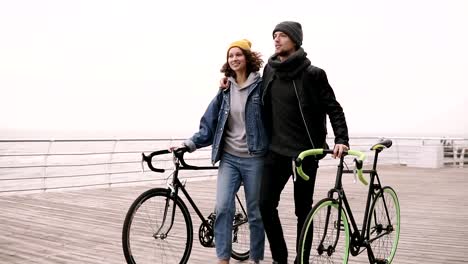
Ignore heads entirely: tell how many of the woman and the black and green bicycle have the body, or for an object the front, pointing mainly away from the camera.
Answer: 0

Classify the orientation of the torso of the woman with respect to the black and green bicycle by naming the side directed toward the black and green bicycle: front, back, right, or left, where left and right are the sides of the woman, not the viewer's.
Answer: left

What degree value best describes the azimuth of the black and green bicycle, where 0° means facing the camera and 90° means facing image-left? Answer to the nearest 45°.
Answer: approximately 45°

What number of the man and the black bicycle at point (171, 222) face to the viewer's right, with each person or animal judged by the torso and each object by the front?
0

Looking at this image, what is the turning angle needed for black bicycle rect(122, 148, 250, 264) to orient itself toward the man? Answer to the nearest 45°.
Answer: approximately 135° to its left

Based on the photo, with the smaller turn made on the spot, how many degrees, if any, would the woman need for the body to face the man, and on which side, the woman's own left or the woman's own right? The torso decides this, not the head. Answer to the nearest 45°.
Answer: approximately 90° to the woman's own left

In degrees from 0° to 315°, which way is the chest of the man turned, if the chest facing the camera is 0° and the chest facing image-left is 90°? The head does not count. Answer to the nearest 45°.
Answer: approximately 45°
